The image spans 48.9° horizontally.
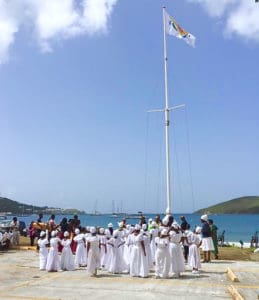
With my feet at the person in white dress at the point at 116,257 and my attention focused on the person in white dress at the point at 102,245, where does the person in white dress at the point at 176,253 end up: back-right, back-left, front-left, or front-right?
back-right

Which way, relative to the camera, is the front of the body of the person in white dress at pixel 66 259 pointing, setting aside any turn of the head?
away from the camera

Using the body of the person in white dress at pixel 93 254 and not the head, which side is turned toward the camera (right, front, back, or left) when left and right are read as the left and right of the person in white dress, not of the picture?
back

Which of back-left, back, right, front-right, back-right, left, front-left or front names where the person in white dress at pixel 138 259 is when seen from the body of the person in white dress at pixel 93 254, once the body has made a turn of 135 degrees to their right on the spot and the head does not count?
front-left

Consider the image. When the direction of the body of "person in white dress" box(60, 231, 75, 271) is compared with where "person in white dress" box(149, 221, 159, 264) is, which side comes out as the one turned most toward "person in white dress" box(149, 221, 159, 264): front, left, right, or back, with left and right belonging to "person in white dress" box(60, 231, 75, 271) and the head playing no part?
right

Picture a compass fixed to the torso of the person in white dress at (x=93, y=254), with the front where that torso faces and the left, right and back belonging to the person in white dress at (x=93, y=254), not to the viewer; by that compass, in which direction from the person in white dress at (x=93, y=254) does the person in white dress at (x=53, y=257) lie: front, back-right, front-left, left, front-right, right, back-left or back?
front-left

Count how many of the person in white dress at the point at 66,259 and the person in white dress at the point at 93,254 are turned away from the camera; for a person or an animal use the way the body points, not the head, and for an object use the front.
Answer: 2

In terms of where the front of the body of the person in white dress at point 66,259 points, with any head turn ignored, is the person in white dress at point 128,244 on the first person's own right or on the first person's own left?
on the first person's own right

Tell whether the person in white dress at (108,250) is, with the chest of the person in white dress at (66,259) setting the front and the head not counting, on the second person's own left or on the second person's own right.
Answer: on the second person's own right

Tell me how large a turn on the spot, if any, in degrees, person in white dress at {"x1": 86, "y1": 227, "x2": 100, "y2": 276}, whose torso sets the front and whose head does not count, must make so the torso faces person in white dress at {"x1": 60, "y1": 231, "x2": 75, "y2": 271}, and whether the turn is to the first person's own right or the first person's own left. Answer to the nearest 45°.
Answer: approximately 45° to the first person's own left

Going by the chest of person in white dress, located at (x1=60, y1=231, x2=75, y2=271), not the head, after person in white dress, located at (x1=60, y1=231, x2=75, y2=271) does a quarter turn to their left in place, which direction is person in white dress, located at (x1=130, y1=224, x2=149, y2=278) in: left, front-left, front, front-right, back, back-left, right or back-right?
back-left
